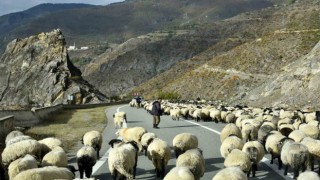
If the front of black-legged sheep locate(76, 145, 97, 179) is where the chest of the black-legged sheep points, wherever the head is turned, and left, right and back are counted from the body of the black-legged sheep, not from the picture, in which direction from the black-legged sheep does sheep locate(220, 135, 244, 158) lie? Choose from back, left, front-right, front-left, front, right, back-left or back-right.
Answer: right

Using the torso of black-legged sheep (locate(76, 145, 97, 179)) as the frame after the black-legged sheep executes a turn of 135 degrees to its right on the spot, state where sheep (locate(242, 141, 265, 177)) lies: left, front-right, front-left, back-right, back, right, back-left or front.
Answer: front-left

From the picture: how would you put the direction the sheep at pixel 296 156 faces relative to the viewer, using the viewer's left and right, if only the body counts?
facing away from the viewer and to the left of the viewer

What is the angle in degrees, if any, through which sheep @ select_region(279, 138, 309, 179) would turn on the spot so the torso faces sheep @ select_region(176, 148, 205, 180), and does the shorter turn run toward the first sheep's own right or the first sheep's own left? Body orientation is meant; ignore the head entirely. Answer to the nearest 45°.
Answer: approximately 90° to the first sheep's own left

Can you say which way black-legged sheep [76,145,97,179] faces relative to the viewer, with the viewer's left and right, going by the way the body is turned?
facing away from the viewer

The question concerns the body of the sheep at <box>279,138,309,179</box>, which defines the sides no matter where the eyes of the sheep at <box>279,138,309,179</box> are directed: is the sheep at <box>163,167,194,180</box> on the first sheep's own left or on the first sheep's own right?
on the first sheep's own left

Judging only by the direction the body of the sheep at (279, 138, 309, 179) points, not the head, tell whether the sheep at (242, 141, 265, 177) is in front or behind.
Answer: in front

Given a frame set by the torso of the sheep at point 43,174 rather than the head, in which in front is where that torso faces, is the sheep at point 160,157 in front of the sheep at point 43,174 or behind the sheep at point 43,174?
in front

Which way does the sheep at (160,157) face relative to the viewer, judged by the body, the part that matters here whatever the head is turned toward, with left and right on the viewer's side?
facing away from the viewer

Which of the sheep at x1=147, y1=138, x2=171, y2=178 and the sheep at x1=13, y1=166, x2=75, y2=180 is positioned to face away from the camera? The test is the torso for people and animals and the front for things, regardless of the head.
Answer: the sheep at x1=147, y1=138, x2=171, y2=178
